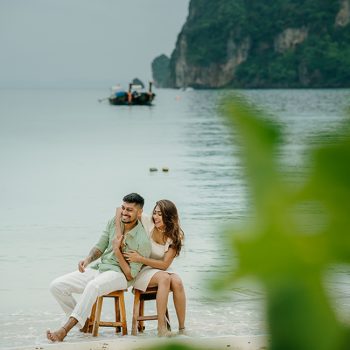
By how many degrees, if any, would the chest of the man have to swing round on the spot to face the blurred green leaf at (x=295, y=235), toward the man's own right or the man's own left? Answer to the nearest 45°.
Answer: approximately 45° to the man's own left

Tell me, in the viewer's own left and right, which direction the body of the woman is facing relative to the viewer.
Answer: facing the viewer and to the left of the viewer

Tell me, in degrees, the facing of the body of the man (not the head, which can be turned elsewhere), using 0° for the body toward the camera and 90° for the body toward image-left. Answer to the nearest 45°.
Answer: approximately 45°

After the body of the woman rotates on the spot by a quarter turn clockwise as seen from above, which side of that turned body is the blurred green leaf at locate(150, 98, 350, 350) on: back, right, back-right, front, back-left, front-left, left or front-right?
back-left

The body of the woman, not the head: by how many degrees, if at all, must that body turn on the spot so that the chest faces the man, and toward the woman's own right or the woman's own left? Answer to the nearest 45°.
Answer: approximately 45° to the woman's own right

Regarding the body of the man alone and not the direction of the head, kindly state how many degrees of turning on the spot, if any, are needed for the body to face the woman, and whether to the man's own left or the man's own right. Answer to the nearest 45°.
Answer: approximately 135° to the man's own left

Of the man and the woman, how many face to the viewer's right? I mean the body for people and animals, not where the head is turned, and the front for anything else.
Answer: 0
